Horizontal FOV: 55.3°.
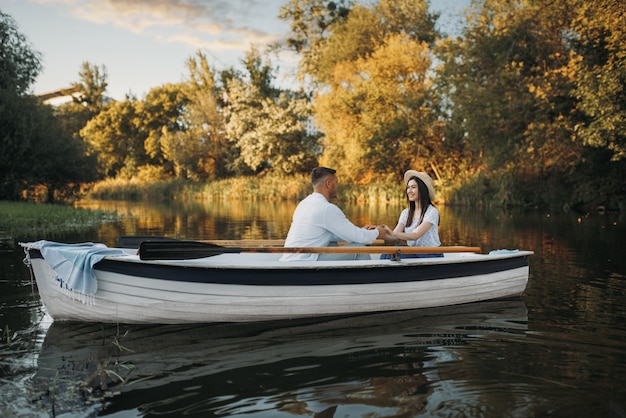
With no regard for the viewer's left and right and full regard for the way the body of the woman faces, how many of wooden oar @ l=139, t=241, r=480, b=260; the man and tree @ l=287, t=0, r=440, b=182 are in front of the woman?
2

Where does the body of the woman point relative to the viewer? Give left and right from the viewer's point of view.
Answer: facing the viewer and to the left of the viewer

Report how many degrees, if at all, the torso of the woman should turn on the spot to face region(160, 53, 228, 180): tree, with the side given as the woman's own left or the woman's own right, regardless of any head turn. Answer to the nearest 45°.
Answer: approximately 90° to the woman's own right

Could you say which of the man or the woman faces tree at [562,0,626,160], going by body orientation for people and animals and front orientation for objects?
the man

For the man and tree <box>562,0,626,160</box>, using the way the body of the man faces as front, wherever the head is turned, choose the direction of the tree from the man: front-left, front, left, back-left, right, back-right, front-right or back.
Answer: front

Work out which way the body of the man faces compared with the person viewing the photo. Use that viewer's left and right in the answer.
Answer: facing away from the viewer and to the right of the viewer

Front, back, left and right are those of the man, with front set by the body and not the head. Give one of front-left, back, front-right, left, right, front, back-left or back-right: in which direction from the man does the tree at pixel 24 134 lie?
left

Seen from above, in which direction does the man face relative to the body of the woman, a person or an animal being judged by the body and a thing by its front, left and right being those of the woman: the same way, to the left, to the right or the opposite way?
the opposite way

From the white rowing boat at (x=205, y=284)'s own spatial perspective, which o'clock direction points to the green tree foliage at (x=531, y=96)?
The green tree foliage is roughly at 4 o'clock from the white rowing boat.

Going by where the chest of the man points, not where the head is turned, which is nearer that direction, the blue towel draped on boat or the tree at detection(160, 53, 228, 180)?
the tree

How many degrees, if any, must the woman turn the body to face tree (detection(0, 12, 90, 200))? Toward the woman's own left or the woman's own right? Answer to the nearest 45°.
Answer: approximately 90° to the woman's own right

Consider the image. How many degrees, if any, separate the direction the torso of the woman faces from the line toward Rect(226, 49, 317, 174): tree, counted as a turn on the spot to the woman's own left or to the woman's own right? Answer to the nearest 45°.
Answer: approximately 135° to the woman's own right

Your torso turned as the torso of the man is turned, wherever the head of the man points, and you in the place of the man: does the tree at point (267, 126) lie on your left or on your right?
on your left

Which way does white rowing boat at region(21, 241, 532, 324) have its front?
to the viewer's left

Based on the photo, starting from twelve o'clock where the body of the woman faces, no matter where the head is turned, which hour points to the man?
The man is roughly at 12 o'clock from the woman.

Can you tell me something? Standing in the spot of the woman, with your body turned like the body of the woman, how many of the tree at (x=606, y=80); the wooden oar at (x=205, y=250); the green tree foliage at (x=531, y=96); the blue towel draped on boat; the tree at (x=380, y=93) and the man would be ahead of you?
3

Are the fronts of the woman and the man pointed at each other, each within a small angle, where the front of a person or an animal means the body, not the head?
yes
